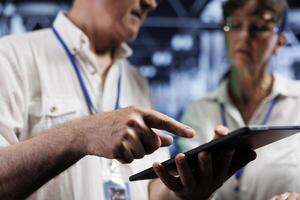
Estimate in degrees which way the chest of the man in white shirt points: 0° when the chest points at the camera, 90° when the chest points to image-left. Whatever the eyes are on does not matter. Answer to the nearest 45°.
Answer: approximately 315°

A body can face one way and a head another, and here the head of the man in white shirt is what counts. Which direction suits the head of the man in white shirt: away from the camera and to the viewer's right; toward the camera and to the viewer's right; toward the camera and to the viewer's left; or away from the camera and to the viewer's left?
toward the camera and to the viewer's right

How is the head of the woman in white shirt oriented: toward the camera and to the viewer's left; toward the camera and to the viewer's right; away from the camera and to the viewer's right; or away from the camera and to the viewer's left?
toward the camera and to the viewer's left

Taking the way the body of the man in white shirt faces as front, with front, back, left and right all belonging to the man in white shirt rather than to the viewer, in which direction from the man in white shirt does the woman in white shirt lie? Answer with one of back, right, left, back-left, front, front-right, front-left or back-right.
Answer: left
